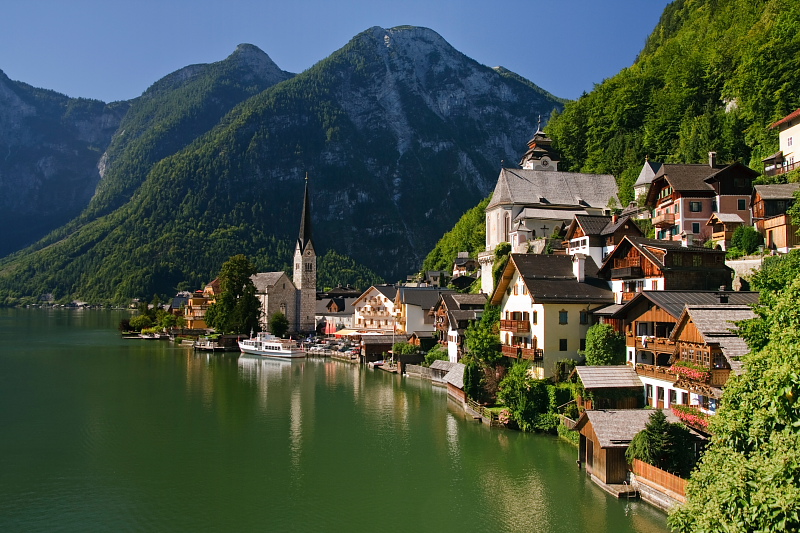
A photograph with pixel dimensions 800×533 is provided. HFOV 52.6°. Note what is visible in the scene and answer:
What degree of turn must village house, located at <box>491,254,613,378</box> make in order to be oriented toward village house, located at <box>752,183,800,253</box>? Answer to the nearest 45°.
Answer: approximately 135° to its left

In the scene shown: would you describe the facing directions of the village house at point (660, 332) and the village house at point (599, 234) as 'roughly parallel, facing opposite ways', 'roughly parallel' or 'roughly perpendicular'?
roughly parallel

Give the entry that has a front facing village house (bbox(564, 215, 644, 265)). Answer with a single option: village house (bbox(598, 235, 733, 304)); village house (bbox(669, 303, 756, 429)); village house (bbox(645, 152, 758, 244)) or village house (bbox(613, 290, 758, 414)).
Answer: village house (bbox(645, 152, 758, 244))

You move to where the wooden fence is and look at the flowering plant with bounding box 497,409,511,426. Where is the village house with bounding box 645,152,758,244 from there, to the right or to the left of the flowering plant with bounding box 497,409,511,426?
right

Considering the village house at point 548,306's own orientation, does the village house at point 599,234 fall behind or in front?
behind

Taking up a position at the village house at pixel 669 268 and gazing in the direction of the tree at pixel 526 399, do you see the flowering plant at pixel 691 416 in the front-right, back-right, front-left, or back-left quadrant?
front-left

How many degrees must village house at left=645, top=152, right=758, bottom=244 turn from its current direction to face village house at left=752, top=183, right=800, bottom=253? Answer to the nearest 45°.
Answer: approximately 90° to its left

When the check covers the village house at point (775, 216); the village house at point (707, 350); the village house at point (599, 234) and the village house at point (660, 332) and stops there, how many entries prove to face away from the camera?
0

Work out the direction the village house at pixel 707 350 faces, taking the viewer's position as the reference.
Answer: facing the viewer and to the left of the viewer

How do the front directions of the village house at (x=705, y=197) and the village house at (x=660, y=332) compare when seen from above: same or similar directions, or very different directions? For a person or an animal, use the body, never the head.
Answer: same or similar directions

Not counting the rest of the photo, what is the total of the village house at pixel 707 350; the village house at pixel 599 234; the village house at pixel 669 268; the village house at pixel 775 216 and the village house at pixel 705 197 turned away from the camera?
0

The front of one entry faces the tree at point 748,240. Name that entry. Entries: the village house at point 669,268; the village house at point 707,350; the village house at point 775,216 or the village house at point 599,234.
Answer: the village house at point 775,216

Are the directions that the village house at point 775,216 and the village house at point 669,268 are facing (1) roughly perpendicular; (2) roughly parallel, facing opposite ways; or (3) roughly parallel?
roughly parallel

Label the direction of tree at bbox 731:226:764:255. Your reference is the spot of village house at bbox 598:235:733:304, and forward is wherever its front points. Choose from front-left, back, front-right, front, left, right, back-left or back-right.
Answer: back

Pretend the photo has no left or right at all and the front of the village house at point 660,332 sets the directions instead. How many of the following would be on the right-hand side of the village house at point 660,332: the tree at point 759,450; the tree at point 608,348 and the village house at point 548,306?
2

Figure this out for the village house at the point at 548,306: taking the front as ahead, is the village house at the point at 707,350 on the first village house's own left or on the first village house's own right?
on the first village house's own left

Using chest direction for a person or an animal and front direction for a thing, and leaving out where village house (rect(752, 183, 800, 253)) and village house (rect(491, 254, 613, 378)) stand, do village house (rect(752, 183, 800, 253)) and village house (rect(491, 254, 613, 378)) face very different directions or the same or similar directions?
same or similar directions
